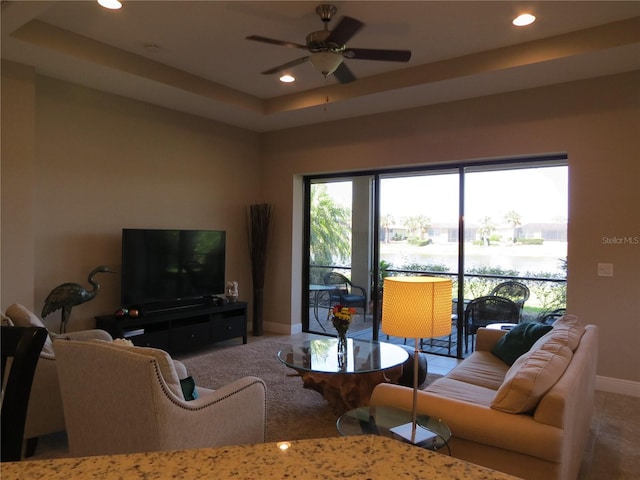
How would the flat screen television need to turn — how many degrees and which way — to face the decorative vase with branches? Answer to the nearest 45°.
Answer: approximately 90° to its left

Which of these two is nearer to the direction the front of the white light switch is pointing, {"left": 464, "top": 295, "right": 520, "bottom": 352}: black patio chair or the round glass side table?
the round glass side table

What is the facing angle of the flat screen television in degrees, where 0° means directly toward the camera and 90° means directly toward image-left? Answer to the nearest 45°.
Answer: approximately 315°

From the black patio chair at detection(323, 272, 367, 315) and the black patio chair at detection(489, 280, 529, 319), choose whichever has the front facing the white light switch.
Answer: the black patio chair at detection(323, 272, 367, 315)

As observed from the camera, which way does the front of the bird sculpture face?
facing to the right of the viewer

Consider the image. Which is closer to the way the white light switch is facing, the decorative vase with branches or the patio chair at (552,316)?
the decorative vase with branches

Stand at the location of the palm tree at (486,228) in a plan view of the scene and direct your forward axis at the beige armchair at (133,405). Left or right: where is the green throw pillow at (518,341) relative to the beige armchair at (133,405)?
left

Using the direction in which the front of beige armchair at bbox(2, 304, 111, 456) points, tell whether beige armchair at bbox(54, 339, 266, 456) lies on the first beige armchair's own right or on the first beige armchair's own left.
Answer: on the first beige armchair's own right
